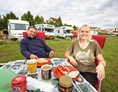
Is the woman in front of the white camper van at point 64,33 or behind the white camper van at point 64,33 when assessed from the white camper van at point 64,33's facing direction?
in front

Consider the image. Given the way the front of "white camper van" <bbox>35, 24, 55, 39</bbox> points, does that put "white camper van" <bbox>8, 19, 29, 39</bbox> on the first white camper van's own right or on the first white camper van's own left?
on the first white camper van's own right

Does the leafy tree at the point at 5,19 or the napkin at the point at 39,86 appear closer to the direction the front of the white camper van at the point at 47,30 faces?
the napkin

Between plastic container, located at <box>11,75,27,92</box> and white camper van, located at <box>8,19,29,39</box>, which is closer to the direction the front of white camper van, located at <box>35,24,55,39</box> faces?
the plastic container

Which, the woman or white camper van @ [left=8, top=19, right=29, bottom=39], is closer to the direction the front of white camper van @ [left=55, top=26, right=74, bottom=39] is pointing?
the woman

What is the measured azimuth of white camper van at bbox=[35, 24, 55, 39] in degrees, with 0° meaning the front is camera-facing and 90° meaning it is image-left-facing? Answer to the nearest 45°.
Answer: approximately 315°

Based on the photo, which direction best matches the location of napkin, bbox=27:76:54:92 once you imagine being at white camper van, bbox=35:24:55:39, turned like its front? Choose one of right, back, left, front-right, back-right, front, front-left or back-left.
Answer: front-right

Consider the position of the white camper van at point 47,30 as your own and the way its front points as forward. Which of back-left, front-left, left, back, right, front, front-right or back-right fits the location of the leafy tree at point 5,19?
back

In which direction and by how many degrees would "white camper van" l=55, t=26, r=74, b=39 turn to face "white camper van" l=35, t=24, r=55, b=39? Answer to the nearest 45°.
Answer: approximately 90° to its right

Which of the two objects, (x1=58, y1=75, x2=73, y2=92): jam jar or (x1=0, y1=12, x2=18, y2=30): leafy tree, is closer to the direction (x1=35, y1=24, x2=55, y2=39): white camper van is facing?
the jam jar

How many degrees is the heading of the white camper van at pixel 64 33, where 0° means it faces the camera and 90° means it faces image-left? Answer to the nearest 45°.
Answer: approximately 315°

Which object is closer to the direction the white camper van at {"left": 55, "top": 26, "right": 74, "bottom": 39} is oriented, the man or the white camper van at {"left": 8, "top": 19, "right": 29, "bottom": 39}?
the man

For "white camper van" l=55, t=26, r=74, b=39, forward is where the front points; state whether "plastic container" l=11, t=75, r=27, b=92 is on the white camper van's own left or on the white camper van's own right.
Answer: on the white camper van's own right

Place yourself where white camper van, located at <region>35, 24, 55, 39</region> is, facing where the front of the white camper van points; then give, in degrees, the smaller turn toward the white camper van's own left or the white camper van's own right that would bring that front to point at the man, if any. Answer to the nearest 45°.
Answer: approximately 45° to the white camper van's own right

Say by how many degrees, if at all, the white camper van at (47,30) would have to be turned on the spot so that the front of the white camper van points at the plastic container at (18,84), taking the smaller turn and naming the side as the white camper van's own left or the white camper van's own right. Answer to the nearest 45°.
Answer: approximately 45° to the white camper van's own right

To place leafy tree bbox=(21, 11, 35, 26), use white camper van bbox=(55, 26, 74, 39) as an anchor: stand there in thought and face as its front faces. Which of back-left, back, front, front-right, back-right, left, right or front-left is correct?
back

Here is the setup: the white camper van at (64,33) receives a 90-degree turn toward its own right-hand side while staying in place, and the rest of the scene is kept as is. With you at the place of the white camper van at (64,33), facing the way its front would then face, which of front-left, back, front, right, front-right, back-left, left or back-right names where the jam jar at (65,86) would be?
front-left
